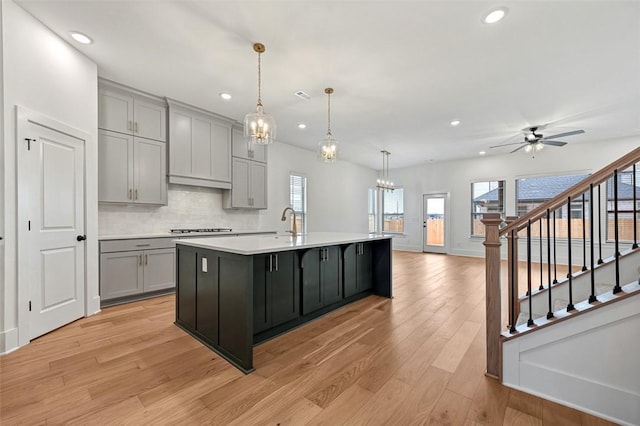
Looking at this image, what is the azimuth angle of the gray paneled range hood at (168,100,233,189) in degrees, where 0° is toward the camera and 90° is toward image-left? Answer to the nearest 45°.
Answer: approximately 315°

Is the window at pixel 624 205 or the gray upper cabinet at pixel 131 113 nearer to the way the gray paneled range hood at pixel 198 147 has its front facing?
the window

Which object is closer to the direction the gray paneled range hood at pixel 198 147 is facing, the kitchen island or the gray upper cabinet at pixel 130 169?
the kitchen island

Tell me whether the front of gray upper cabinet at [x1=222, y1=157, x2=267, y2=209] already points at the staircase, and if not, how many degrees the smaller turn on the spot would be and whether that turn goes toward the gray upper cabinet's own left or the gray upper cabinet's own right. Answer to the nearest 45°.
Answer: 0° — it already faces it

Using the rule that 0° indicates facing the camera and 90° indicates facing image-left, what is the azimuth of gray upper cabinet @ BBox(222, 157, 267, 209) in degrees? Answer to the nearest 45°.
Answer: approximately 315°

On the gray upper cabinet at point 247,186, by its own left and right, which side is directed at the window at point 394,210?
left

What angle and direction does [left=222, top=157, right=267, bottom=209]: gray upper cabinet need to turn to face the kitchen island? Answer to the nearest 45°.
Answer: approximately 45° to its right

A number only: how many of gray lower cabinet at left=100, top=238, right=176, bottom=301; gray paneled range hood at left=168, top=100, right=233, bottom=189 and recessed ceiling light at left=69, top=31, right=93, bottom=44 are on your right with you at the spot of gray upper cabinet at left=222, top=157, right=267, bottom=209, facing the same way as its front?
3

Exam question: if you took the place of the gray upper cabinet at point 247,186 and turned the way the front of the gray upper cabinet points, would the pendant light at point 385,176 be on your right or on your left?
on your left

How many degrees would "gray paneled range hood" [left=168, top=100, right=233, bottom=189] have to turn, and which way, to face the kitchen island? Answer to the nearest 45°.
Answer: approximately 45° to its right
